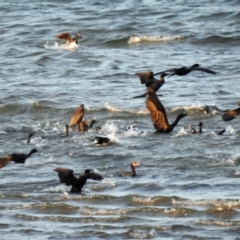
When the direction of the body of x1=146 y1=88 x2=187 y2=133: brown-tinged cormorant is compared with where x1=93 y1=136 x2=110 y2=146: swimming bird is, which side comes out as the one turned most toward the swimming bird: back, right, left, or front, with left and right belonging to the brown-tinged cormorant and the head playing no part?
back

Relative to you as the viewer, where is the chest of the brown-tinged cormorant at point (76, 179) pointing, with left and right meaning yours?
facing away from the viewer and to the right of the viewer

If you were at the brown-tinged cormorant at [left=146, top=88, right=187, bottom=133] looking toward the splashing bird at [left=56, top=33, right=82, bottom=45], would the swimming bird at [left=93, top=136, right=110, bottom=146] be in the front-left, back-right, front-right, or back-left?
front-left

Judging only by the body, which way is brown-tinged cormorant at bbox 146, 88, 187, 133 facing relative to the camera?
to the viewer's right

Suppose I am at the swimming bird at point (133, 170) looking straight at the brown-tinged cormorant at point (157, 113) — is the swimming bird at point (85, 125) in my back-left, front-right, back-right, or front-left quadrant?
front-left

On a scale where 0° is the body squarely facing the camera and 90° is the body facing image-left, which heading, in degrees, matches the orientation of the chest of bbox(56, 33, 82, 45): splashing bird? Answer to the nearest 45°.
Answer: approximately 270°

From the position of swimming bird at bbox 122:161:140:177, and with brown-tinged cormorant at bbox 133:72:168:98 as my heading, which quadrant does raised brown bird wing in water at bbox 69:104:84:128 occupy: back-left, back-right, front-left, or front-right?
front-left
